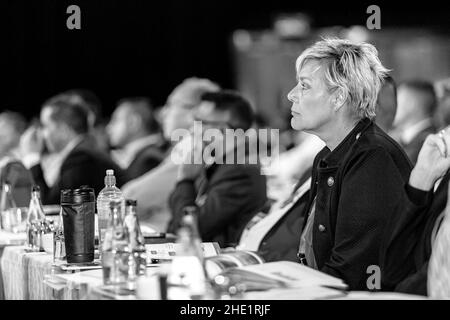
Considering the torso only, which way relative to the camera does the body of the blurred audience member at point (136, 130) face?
to the viewer's left

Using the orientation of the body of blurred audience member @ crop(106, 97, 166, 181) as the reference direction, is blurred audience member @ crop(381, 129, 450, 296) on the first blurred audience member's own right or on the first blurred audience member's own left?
on the first blurred audience member's own left

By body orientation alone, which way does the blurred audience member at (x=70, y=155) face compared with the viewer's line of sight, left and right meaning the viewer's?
facing to the left of the viewer

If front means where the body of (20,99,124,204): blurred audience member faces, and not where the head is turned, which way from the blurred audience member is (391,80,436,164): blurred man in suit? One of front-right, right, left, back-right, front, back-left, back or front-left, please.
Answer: back

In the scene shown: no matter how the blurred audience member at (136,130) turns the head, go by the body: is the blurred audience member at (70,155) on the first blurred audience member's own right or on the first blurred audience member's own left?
on the first blurred audience member's own left

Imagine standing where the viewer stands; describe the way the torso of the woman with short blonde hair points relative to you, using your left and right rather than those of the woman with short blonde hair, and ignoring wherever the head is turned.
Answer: facing to the left of the viewer

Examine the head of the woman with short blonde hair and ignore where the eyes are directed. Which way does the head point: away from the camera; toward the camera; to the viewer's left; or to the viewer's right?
to the viewer's left
